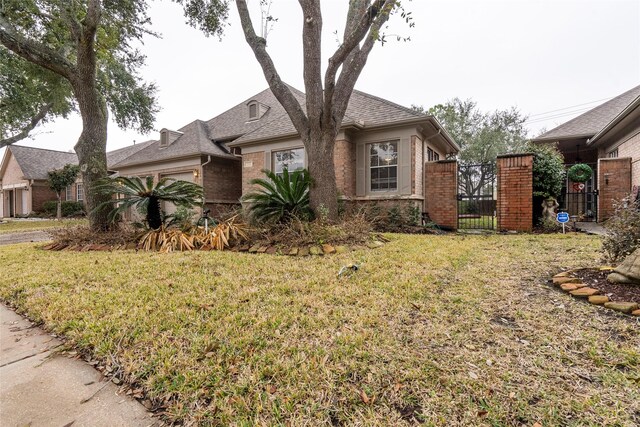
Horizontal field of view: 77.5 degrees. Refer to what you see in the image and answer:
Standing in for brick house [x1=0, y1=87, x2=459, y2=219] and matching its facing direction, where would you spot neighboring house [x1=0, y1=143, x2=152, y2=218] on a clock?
The neighboring house is roughly at 3 o'clock from the brick house.

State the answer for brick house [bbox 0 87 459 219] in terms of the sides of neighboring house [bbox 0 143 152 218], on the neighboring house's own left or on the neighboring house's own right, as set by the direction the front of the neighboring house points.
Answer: on the neighboring house's own left

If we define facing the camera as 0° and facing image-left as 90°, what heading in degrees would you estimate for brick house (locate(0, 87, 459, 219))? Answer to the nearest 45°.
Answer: approximately 45°

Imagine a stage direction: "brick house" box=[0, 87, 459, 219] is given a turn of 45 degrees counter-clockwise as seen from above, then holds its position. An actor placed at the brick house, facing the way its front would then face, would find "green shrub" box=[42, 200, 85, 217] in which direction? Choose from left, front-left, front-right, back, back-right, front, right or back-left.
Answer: back-right

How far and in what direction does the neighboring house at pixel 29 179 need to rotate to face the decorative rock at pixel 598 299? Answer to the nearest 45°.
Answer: approximately 45° to its left

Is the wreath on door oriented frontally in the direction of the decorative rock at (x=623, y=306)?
yes

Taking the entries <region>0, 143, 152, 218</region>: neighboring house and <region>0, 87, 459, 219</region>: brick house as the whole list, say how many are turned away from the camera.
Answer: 0

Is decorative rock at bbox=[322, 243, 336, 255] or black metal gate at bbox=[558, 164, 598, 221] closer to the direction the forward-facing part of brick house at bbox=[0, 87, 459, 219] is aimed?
the decorative rock

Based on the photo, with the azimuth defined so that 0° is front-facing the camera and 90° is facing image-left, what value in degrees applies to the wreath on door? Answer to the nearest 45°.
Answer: approximately 0°

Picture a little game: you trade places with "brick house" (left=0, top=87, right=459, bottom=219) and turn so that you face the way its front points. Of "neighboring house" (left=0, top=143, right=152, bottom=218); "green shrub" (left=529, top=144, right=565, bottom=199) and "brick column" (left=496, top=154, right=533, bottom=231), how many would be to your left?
2

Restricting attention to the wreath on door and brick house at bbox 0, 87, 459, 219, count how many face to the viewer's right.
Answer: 0

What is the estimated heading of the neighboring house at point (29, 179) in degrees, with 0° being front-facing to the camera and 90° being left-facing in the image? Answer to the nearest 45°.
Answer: approximately 45°

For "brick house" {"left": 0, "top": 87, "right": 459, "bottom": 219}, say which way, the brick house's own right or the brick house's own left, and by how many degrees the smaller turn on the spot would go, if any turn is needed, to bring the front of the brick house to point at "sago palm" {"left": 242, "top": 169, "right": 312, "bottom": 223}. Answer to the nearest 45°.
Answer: approximately 45° to the brick house's own left
